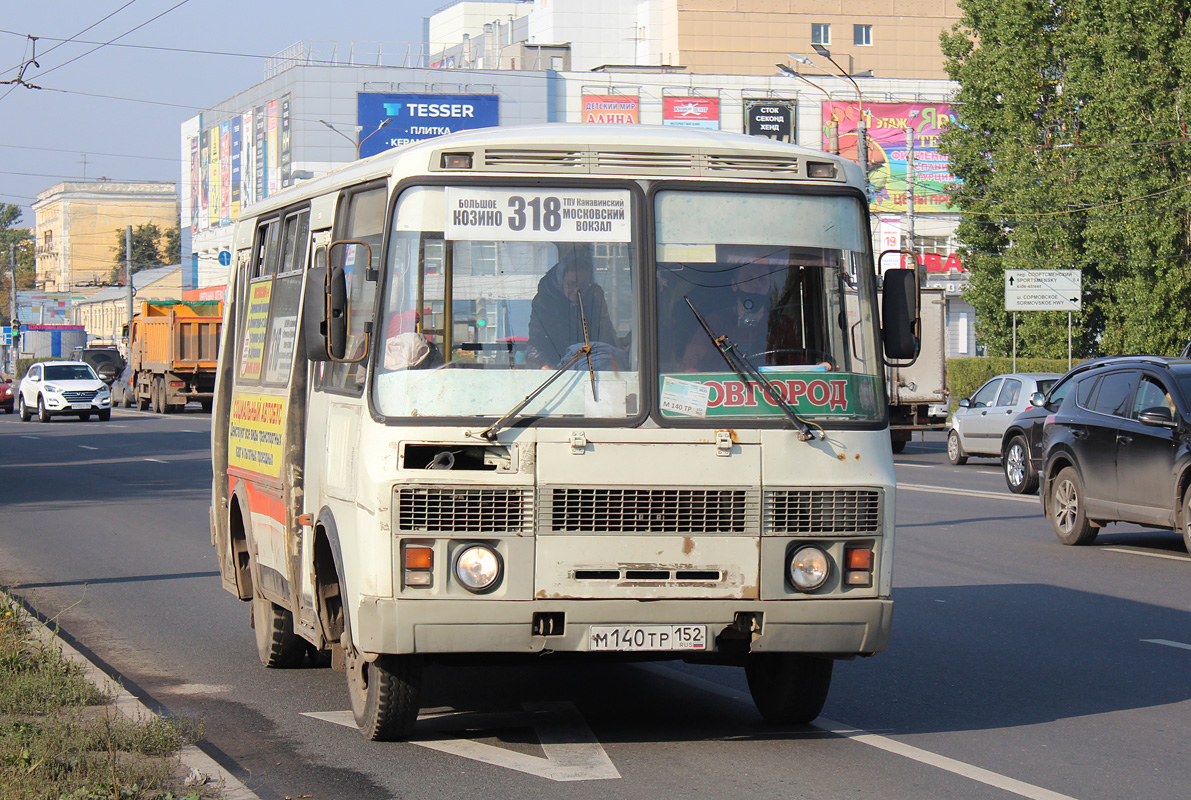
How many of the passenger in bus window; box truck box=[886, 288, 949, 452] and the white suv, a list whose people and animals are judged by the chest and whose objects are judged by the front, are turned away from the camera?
1

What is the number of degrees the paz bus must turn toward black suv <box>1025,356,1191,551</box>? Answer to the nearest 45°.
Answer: approximately 135° to its left

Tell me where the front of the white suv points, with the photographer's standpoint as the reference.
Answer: facing the viewer

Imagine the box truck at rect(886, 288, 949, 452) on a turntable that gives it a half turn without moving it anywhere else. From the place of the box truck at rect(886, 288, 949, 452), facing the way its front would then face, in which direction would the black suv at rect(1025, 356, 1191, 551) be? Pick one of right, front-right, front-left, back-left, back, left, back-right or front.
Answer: front

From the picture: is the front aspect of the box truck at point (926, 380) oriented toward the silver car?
no

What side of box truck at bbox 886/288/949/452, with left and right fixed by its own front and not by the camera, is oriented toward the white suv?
left

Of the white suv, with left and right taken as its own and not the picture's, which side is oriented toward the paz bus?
front

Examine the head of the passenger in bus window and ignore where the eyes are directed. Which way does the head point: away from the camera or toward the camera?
toward the camera

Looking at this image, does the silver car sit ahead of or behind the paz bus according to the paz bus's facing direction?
behind

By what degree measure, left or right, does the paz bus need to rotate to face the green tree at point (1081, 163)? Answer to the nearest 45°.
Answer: approximately 180°

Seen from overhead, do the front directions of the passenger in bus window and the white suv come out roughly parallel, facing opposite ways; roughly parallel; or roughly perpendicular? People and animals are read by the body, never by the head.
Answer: roughly parallel

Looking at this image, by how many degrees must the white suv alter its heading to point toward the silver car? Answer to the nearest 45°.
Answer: approximately 45° to its left

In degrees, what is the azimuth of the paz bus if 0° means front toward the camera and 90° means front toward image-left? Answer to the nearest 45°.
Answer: approximately 0°

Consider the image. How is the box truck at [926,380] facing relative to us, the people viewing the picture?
facing away from the viewer

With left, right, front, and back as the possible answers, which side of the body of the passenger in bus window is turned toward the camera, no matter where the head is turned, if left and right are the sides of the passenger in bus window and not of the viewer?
front

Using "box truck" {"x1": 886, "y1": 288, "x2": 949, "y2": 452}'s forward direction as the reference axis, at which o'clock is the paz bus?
The paz bus is roughly at 6 o'clock from the box truck.
